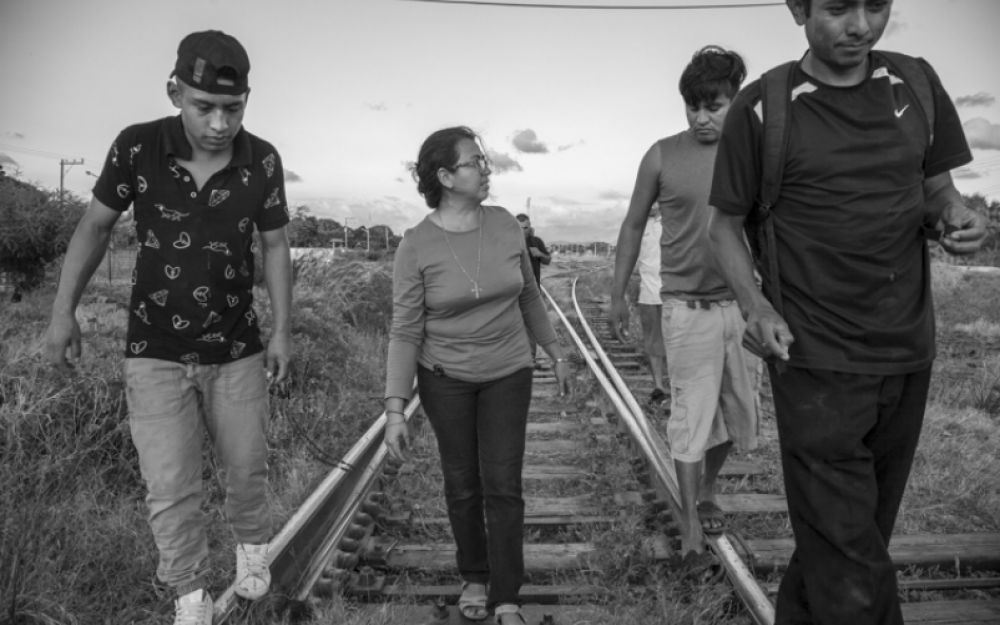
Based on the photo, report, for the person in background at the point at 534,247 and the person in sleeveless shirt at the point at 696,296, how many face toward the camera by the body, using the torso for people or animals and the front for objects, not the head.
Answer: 2

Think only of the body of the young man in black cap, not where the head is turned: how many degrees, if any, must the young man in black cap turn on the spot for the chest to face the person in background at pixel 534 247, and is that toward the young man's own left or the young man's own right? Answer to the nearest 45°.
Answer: approximately 135° to the young man's own left

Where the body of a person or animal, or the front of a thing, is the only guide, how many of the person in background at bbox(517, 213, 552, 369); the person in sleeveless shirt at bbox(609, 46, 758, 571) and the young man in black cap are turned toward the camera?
3

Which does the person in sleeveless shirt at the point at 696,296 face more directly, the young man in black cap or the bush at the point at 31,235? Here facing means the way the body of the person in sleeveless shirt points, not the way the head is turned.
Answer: the young man in black cap

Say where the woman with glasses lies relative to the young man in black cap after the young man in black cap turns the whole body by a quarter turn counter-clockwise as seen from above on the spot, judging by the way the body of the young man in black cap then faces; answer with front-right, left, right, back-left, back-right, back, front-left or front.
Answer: front

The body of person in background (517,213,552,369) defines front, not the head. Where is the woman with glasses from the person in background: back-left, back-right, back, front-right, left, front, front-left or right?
front

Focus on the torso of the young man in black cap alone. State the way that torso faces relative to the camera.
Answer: toward the camera

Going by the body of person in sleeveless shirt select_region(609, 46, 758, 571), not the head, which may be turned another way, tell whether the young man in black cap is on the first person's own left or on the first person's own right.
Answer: on the first person's own right

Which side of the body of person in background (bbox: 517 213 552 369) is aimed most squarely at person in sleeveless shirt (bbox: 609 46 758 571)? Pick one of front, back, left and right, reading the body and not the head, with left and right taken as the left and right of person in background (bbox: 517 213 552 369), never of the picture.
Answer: front

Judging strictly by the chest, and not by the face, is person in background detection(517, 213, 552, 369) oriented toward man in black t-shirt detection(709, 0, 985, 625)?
yes

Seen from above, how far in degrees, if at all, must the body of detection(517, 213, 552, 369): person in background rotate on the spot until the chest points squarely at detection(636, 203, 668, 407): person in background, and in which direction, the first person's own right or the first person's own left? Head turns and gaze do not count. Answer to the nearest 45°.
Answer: approximately 45° to the first person's own left

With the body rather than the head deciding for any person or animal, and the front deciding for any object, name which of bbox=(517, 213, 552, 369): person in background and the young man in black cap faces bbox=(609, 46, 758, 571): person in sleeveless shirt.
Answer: bbox=(517, 213, 552, 369): person in background

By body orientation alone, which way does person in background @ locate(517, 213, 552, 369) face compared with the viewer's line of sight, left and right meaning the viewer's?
facing the viewer

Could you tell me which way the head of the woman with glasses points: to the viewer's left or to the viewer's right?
to the viewer's right

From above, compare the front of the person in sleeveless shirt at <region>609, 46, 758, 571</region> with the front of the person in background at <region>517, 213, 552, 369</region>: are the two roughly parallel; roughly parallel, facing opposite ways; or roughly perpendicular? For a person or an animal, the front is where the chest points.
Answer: roughly parallel

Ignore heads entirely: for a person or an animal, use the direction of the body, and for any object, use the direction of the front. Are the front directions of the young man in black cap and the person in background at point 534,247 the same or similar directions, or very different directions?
same or similar directions

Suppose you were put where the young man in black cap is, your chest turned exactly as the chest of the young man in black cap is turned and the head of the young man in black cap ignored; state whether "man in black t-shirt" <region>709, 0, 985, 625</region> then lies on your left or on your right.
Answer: on your left

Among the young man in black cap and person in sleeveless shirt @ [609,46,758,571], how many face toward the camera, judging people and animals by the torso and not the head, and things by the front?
2

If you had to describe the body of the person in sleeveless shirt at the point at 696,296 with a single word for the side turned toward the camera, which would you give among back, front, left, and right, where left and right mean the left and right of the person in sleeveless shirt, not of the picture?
front
